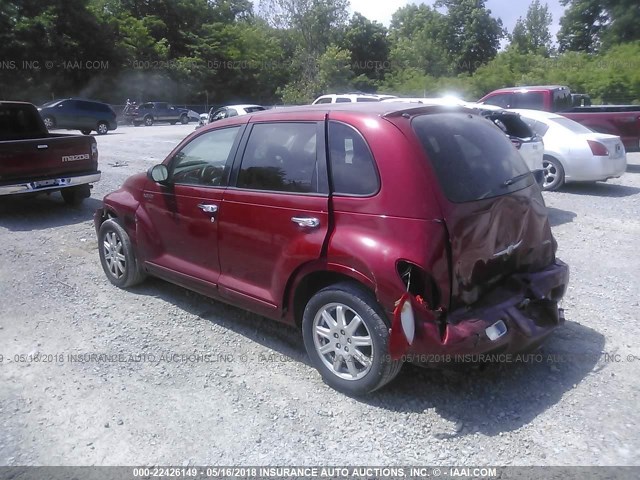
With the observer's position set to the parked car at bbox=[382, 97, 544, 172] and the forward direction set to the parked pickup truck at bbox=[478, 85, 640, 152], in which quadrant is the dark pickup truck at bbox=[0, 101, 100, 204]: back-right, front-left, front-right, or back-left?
back-left

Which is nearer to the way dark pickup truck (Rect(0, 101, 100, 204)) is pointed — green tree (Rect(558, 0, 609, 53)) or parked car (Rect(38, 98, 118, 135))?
the parked car

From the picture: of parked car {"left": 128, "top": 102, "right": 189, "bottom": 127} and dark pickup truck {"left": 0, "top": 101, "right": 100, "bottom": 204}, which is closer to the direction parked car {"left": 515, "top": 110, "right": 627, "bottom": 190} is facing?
the parked car

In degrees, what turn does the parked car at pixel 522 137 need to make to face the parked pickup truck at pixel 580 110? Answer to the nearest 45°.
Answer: approximately 45° to its right

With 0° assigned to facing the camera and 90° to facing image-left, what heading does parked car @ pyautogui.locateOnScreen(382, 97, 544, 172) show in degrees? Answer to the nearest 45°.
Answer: approximately 135°

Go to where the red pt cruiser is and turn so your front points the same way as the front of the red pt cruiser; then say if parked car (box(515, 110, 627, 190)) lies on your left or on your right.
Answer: on your right

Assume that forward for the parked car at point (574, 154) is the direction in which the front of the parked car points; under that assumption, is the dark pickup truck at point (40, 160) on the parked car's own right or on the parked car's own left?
on the parked car's own left

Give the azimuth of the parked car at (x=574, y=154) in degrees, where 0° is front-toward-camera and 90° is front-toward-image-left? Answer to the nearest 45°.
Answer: approximately 135°

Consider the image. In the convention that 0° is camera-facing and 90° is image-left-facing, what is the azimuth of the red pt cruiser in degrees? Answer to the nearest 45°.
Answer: approximately 135°

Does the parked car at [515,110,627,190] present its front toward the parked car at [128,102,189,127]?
yes

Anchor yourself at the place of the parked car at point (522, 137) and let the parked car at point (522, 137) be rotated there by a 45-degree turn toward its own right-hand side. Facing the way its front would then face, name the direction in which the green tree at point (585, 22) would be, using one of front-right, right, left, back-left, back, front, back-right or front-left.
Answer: front

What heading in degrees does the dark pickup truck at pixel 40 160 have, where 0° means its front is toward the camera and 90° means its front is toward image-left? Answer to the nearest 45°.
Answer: approximately 135°

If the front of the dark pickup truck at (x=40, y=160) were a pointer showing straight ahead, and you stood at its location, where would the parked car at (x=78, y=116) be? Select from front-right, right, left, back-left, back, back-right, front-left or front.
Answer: front-right
